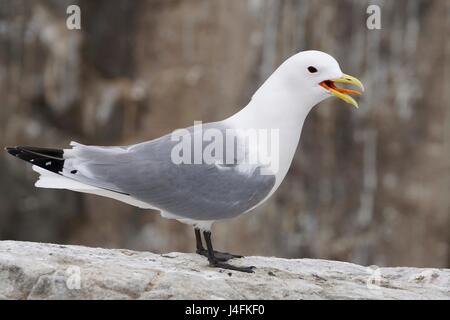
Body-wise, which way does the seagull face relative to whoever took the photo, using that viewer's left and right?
facing to the right of the viewer
